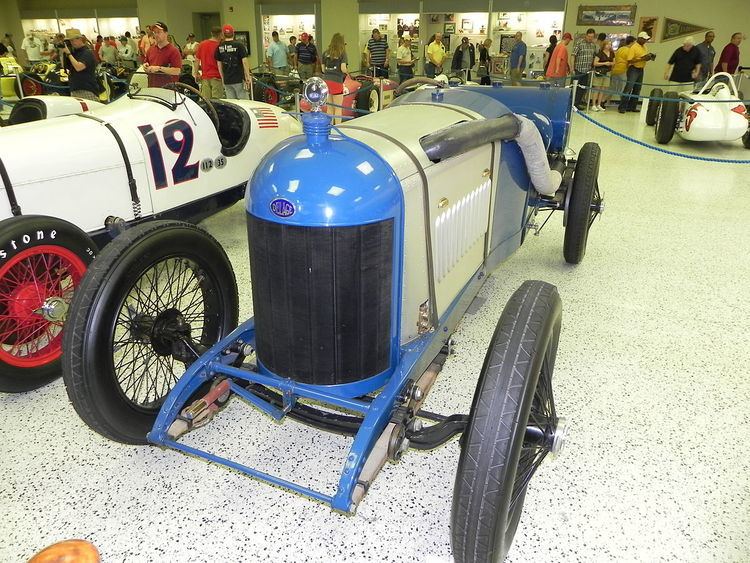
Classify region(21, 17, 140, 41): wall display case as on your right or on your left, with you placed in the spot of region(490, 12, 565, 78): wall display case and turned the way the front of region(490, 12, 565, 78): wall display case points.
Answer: on your right

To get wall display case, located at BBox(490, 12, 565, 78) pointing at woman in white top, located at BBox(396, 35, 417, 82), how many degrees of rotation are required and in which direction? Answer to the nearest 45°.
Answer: approximately 45° to its right

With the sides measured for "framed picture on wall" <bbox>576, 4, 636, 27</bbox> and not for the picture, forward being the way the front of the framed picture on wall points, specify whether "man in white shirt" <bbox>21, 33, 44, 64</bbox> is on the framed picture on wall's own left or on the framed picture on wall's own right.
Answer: on the framed picture on wall's own right

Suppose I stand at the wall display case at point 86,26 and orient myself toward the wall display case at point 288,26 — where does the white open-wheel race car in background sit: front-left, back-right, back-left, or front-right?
front-right

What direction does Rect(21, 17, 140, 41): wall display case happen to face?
toward the camera

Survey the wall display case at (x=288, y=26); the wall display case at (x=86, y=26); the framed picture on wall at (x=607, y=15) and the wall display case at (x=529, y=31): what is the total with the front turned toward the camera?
4

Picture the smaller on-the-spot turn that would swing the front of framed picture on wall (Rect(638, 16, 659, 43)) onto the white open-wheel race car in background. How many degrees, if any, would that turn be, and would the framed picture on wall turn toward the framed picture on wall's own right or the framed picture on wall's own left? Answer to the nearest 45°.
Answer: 0° — it already faces it

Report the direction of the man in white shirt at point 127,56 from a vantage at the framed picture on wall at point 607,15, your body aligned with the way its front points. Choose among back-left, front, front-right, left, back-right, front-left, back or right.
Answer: right

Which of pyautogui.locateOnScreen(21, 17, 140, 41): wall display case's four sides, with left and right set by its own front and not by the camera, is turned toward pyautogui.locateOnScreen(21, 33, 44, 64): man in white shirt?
front

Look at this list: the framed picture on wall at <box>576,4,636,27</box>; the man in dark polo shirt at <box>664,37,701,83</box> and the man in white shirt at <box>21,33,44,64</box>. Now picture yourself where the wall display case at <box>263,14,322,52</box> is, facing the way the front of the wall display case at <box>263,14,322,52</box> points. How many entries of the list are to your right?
1

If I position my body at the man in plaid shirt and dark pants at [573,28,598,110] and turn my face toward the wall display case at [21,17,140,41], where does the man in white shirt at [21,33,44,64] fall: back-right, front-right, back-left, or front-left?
front-left

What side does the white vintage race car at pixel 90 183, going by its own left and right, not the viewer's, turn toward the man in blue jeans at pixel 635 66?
back

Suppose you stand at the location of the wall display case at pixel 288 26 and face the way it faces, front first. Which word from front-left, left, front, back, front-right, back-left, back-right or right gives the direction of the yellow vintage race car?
front-right

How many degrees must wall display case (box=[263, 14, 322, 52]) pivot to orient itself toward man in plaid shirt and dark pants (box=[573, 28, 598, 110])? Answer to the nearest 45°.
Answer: approximately 45° to its left

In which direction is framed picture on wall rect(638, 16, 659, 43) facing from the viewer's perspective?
toward the camera

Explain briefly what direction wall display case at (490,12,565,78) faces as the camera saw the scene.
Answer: facing the viewer
